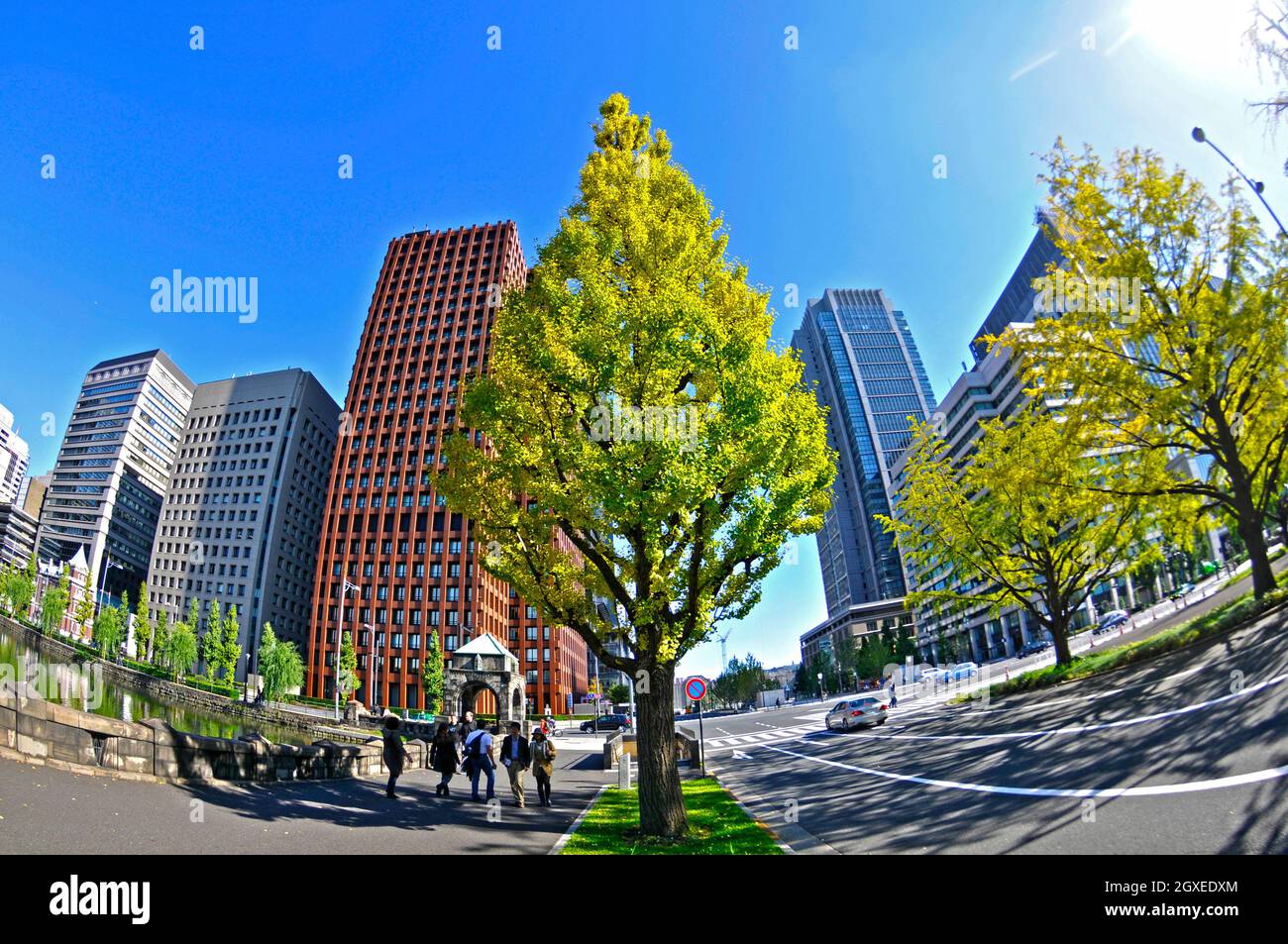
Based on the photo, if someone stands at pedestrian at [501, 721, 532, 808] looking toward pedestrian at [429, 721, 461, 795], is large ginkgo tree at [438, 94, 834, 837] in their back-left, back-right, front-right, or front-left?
back-left

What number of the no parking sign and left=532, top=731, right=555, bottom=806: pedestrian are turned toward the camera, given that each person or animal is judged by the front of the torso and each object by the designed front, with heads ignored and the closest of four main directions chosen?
2

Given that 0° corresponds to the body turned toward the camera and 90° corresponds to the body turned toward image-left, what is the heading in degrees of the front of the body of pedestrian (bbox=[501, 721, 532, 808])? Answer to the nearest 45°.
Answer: approximately 0°

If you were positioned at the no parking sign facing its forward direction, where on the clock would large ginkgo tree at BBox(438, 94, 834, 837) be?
The large ginkgo tree is roughly at 12 o'clock from the no parking sign.
